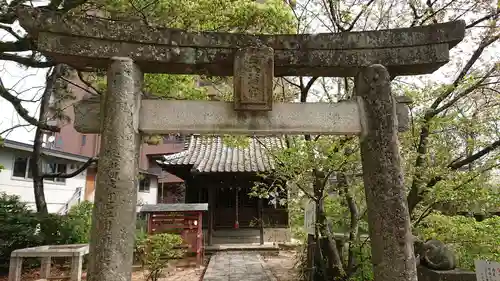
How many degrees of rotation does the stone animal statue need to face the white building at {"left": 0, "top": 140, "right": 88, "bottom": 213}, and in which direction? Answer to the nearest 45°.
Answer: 0° — it already faces it

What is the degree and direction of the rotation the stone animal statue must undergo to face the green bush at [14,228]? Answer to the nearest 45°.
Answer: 0° — it already faces it

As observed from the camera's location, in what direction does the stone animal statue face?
facing to the left of the viewer

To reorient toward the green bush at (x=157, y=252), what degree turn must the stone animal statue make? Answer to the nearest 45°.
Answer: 0° — it already faces it
